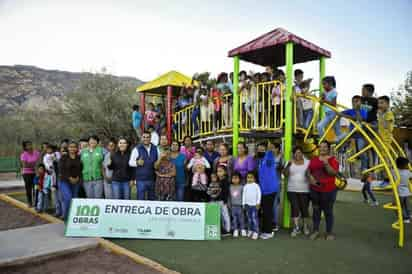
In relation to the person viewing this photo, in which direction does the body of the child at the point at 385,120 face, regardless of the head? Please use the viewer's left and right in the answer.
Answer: facing the viewer and to the left of the viewer

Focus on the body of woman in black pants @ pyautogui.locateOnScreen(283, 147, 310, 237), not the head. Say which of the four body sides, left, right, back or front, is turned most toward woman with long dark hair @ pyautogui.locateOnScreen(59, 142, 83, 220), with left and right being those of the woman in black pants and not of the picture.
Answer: right

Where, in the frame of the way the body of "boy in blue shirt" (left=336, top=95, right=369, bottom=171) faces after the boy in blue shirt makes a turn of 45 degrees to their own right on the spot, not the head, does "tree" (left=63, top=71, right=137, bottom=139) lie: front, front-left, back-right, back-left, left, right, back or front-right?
right

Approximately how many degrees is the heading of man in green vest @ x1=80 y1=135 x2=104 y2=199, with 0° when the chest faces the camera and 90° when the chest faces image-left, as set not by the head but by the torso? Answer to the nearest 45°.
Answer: approximately 0°

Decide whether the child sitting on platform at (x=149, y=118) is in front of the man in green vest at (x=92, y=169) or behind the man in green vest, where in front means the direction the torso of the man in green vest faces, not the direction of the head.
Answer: behind

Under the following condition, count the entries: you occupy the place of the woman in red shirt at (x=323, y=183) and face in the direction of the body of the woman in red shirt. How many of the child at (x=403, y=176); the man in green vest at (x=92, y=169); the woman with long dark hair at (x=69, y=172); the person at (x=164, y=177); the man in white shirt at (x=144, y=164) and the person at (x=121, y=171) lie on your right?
5
